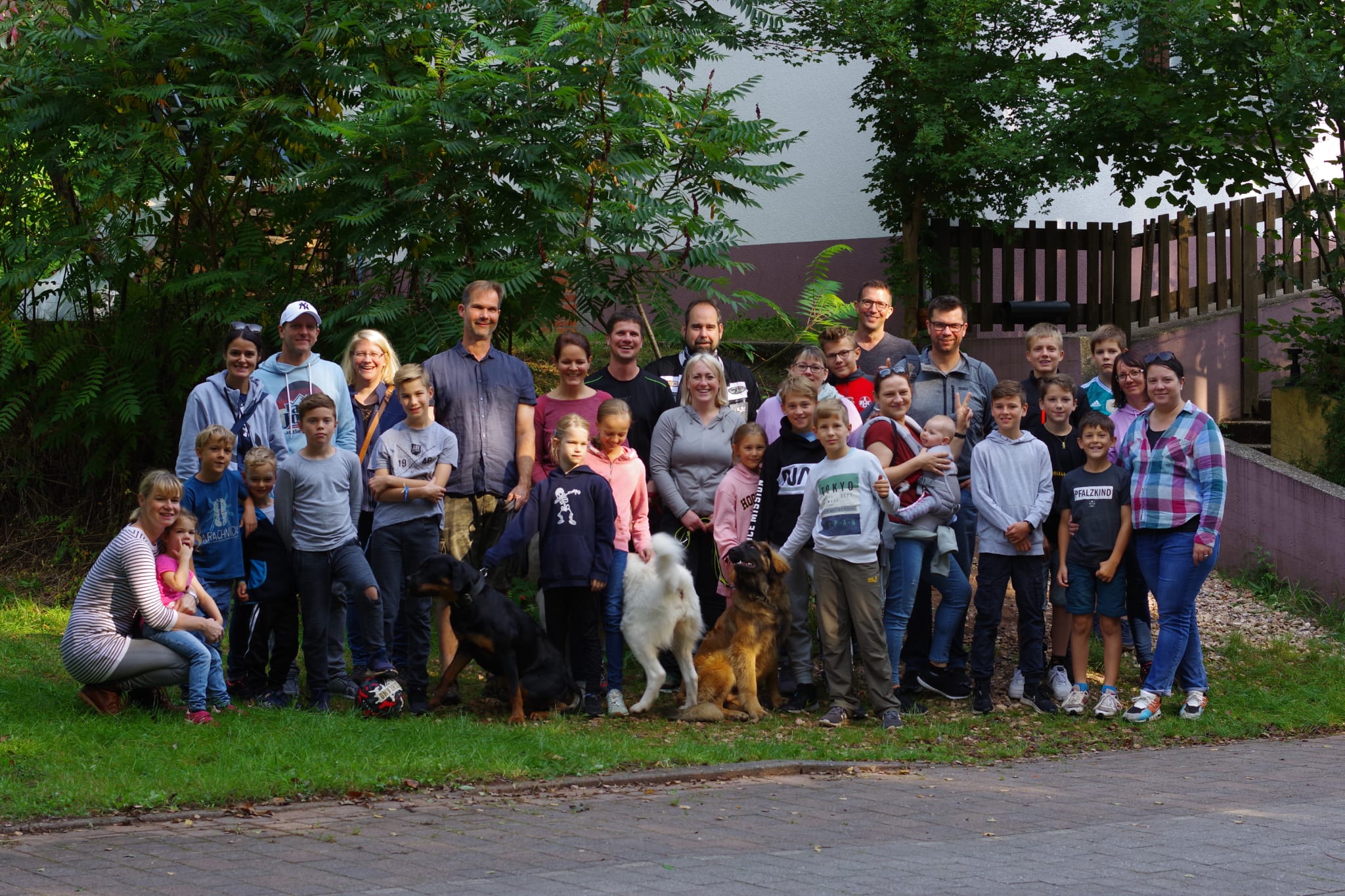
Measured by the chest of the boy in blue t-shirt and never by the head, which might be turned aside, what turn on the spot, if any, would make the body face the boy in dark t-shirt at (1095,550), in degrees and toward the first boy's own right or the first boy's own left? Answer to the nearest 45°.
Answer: approximately 90° to the first boy's own left

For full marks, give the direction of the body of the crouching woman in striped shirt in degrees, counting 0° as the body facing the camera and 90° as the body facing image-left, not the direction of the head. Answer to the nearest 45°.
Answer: approximately 270°

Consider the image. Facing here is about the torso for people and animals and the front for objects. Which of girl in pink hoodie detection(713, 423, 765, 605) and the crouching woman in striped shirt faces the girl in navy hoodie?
the crouching woman in striped shirt

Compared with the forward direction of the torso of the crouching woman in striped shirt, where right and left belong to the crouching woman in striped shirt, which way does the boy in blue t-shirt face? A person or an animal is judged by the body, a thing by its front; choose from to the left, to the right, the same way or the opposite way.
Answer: to the right

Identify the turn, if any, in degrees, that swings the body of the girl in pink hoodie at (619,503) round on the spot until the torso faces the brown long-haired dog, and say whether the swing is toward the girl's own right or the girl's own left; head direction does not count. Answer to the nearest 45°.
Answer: approximately 45° to the girl's own left

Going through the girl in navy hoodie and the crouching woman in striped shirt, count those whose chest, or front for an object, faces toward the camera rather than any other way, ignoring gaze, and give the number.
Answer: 1

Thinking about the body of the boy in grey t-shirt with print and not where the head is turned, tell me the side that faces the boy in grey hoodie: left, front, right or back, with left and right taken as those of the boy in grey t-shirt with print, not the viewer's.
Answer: left
